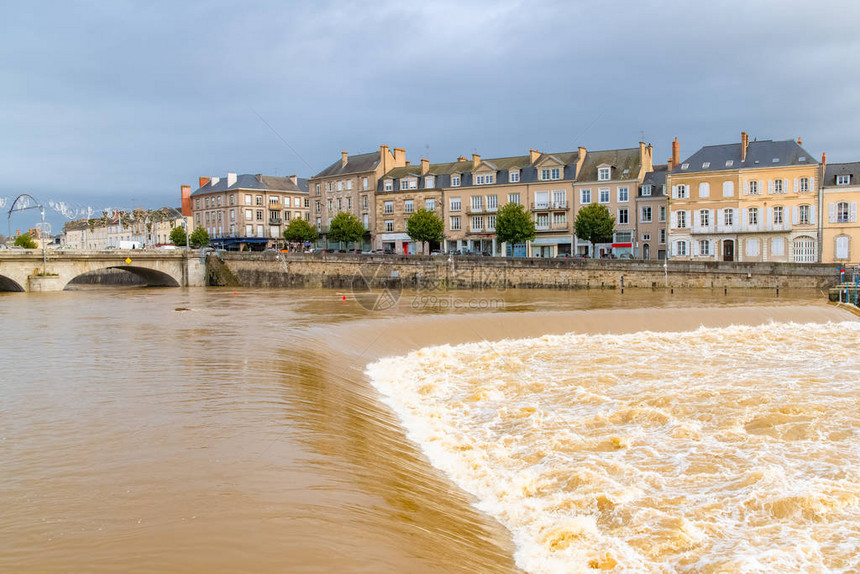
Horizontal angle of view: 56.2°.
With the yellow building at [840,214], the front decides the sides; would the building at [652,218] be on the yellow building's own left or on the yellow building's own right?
on the yellow building's own right

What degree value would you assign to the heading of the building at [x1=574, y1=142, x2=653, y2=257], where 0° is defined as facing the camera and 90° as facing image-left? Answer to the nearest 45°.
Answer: approximately 0°

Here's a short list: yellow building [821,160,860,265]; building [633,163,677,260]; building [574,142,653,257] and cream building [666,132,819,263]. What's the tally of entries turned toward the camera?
4

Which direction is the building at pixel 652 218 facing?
toward the camera

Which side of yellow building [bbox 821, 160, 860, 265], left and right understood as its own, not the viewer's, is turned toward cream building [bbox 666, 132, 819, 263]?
right

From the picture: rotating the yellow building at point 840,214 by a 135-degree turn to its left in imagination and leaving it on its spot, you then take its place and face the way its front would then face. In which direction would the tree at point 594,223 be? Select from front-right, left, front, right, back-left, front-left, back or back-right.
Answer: back-left

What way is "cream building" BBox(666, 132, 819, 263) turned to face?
toward the camera

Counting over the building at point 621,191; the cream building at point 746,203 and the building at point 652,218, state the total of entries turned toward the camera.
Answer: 3

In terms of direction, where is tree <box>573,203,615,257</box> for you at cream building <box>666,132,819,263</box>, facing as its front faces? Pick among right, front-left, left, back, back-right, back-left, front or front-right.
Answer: right

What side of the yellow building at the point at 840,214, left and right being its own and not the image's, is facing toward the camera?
front
